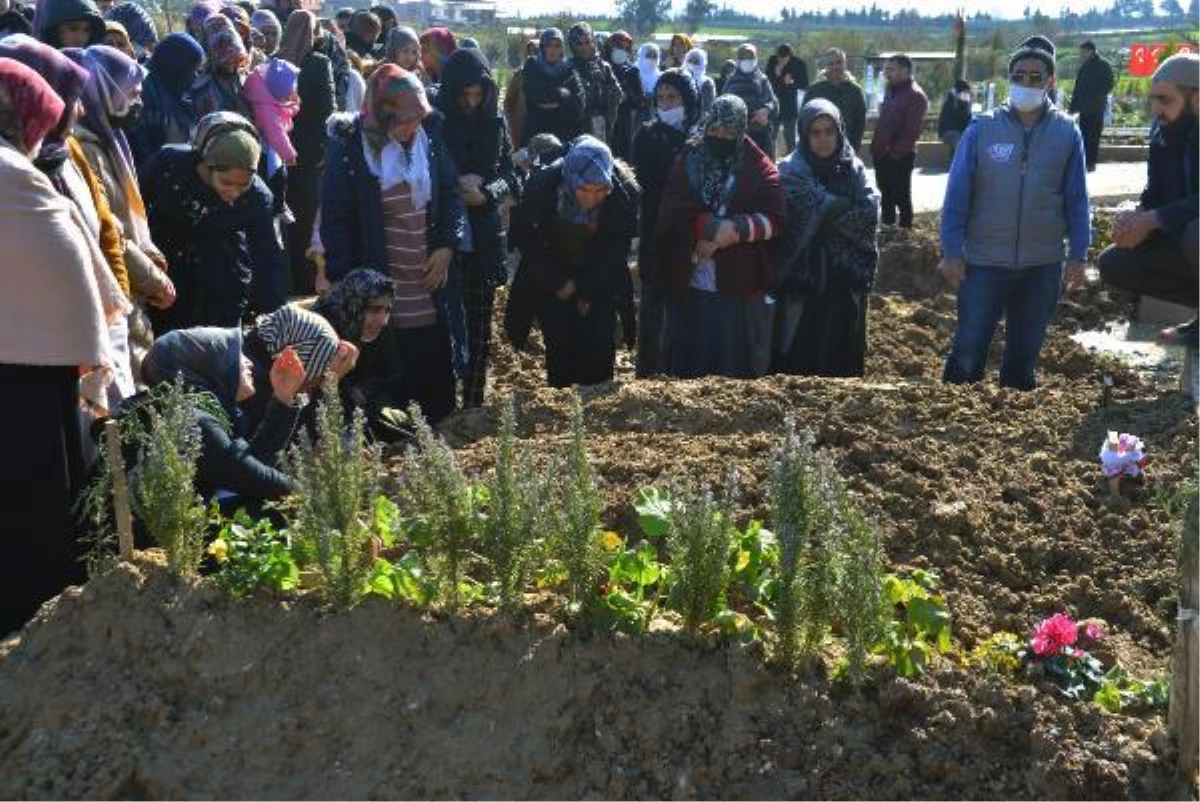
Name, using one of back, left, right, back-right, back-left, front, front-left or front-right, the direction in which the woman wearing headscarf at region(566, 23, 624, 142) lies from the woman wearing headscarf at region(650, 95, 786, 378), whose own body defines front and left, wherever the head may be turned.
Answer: back

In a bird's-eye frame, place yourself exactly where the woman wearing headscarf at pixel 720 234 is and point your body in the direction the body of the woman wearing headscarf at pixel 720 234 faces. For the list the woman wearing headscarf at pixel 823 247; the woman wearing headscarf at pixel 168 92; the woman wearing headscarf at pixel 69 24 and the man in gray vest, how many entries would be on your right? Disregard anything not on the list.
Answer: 2

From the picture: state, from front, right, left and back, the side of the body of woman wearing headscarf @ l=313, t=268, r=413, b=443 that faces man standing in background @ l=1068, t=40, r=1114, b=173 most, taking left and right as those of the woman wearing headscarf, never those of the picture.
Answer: left

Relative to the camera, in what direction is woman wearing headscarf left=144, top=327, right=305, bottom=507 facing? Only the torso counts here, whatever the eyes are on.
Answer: to the viewer's right

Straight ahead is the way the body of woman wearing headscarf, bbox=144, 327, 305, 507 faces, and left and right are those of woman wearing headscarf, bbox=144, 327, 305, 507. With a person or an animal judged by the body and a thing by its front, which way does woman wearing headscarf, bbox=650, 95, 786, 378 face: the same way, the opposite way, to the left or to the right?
to the right

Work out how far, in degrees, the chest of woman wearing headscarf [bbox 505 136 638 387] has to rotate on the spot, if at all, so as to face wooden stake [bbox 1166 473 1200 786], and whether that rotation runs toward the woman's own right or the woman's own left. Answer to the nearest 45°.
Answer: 0° — they already face it

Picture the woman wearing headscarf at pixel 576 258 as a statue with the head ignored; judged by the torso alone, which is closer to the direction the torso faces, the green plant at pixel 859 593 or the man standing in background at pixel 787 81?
the green plant

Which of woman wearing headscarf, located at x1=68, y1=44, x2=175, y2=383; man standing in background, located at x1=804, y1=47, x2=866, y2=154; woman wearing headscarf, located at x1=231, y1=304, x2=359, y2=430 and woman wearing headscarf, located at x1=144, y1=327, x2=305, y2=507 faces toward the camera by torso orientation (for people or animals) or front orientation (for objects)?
the man standing in background

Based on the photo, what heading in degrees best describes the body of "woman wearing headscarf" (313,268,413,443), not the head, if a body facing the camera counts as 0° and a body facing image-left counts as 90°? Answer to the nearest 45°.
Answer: approximately 315°

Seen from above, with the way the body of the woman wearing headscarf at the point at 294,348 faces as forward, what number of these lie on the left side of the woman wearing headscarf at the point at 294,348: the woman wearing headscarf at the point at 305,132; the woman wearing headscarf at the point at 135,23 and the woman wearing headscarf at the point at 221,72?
3

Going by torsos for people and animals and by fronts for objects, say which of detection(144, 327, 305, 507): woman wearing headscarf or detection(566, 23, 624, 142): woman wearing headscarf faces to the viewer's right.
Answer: detection(144, 327, 305, 507): woman wearing headscarf
